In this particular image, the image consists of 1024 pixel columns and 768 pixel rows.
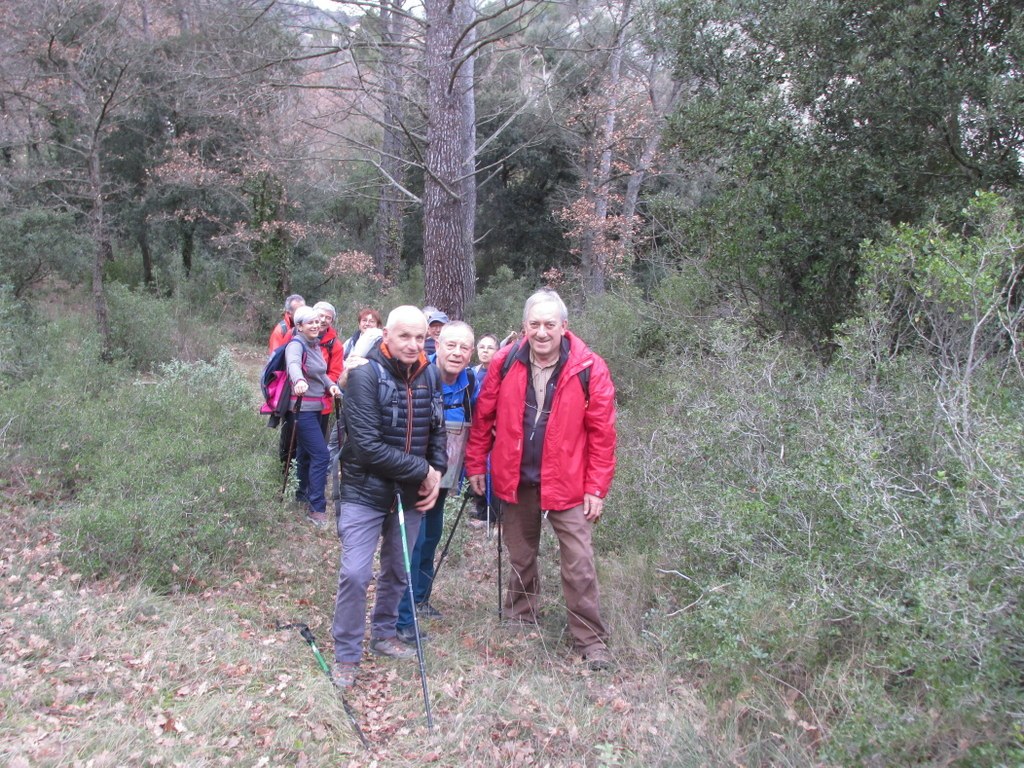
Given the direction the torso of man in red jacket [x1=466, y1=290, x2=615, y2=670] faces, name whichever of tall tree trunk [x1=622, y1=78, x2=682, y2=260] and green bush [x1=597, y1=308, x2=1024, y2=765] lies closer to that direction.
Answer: the green bush

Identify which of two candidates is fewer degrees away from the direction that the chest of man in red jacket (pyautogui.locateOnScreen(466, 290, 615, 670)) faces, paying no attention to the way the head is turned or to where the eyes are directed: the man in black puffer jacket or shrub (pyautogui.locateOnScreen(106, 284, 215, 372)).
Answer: the man in black puffer jacket

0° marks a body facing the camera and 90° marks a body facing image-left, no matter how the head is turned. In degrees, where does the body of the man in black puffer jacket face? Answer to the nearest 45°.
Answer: approximately 315°

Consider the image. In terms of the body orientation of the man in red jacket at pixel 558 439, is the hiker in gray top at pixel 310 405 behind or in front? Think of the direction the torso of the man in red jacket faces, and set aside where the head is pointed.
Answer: behind

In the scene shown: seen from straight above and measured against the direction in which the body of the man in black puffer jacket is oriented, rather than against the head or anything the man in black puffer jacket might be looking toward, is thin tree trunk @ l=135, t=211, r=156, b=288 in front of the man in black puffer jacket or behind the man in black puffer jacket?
behind

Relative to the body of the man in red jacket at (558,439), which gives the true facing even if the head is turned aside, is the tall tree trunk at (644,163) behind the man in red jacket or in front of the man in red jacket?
behind

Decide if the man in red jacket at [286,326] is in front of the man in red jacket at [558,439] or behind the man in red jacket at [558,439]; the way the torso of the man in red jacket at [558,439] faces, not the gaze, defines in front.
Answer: behind

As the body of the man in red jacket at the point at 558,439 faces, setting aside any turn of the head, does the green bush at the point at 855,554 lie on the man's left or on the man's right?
on the man's left

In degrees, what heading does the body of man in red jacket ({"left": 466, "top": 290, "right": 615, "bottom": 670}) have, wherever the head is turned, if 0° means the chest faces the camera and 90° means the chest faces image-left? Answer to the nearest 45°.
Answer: approximately 0°
